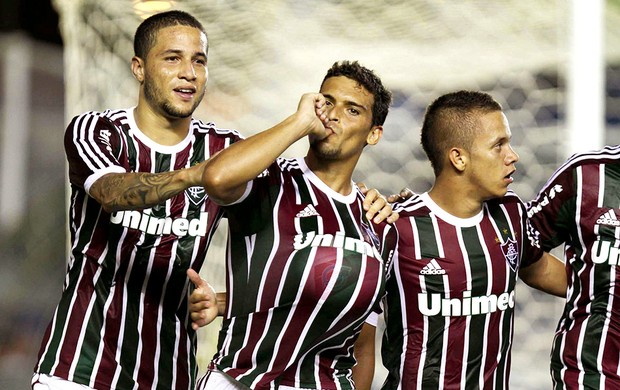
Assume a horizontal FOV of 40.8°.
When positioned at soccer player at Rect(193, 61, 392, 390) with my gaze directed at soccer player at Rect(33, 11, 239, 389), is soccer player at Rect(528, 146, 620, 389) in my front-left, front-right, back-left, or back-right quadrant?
back-right

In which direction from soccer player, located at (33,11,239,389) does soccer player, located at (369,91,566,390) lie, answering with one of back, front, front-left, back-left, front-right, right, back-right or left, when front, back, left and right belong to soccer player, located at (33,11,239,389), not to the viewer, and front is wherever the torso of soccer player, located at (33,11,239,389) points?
front-left

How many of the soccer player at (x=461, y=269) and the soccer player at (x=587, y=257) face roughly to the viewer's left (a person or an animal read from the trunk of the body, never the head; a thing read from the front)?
0

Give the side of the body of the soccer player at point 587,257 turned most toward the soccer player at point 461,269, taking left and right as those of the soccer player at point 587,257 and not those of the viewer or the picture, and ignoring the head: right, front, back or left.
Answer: right

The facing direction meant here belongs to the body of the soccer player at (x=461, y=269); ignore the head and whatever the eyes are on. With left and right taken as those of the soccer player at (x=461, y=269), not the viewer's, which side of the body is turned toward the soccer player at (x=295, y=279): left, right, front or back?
right

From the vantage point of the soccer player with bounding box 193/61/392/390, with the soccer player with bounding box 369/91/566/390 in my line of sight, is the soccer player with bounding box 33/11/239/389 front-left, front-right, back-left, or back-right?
back-left

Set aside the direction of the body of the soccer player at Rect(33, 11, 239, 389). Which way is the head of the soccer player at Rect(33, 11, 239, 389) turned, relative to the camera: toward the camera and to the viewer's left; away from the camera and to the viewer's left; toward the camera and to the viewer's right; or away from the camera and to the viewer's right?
toward the camera and to the viewer's right

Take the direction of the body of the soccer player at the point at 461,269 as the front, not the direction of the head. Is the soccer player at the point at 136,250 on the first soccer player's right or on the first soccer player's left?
on the first soccer player's right

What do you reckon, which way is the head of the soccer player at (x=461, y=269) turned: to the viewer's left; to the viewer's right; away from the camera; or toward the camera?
to the viewer's right

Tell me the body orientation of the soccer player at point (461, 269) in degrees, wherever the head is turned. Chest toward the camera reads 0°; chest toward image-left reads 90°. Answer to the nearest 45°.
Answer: approximately 315°

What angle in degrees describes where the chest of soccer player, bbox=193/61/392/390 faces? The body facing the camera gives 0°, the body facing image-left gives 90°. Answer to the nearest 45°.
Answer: approximately 315°
